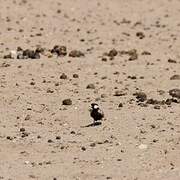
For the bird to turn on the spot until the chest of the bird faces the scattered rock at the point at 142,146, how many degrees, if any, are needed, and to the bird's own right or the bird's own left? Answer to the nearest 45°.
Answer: approximately 90° to the bird's own left

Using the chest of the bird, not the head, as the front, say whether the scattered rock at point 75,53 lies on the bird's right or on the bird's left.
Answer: on the bird's right

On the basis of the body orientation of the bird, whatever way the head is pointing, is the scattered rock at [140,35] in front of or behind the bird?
behind

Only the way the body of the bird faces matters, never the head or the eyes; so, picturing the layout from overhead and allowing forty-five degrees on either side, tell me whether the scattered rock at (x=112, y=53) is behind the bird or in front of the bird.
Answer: behind

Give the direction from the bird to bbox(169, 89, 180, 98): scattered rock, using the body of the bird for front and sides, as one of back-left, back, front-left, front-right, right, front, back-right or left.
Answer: back

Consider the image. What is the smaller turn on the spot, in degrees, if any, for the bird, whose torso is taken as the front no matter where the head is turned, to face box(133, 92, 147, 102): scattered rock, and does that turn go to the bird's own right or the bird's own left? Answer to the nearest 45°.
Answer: approximately 180°

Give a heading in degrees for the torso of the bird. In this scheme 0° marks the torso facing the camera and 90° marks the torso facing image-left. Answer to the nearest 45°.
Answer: approximately 45°
